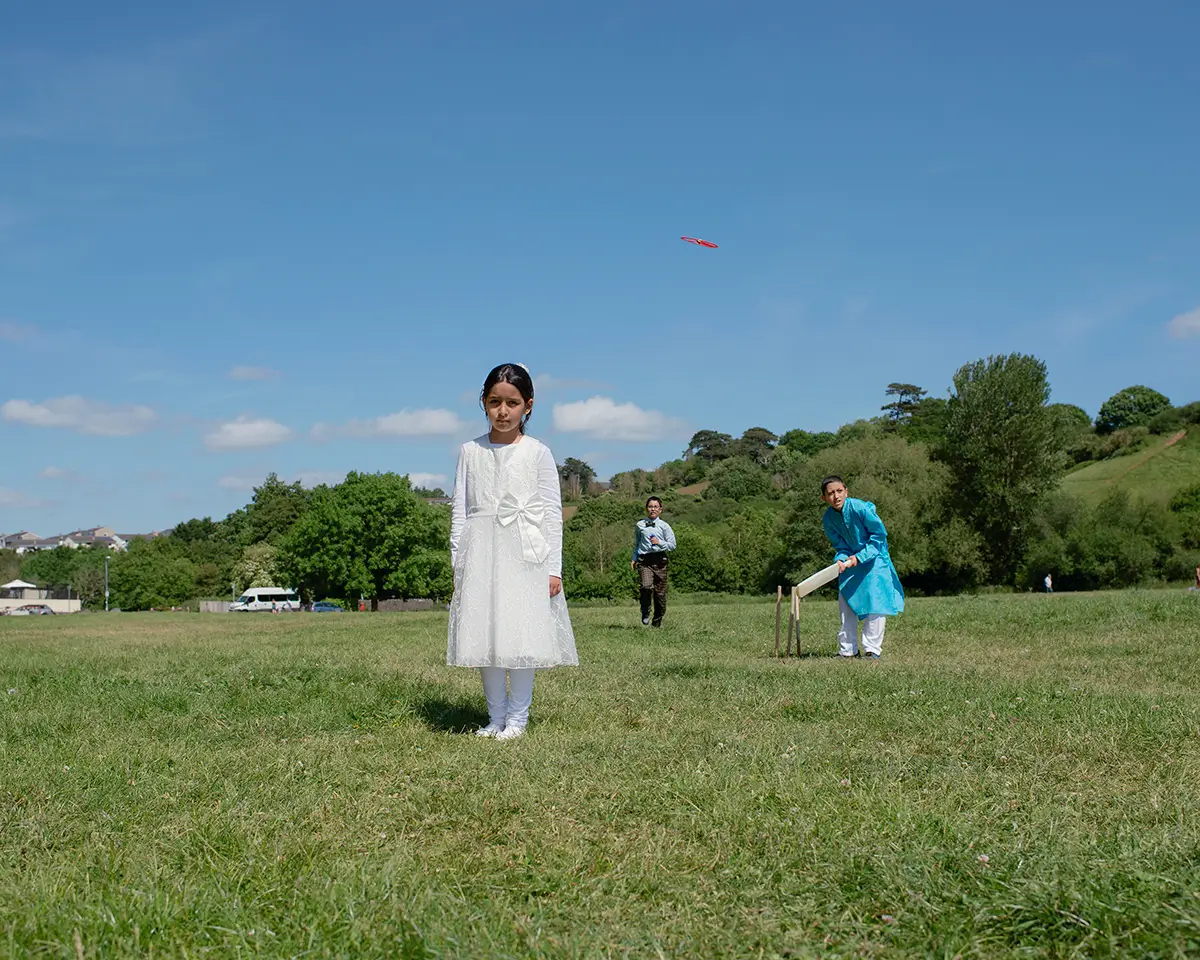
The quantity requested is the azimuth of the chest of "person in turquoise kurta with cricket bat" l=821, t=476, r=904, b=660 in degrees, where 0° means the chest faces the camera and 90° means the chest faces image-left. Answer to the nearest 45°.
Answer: approximately 45°

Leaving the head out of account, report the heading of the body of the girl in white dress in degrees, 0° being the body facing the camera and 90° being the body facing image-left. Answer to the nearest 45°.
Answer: approximately 0°

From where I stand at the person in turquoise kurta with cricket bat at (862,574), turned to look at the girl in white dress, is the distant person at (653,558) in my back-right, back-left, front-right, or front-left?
back-right

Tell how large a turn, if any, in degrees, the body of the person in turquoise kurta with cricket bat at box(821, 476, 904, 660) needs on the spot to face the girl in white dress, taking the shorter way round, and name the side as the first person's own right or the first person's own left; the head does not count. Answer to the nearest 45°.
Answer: approximately 45° to the first person's own left

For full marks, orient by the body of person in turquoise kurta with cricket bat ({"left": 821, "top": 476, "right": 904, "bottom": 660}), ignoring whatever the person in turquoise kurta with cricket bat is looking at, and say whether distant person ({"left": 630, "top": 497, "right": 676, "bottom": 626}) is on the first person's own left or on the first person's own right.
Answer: on the first person's own right

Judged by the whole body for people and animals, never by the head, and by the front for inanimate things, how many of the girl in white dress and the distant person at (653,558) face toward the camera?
2

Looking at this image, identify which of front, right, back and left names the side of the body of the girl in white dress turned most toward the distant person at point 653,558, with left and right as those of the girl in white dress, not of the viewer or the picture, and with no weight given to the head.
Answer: back

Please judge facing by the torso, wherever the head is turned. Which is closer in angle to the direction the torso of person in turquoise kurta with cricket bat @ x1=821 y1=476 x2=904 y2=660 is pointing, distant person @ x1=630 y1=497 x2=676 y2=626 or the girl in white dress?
the girl in white dress
